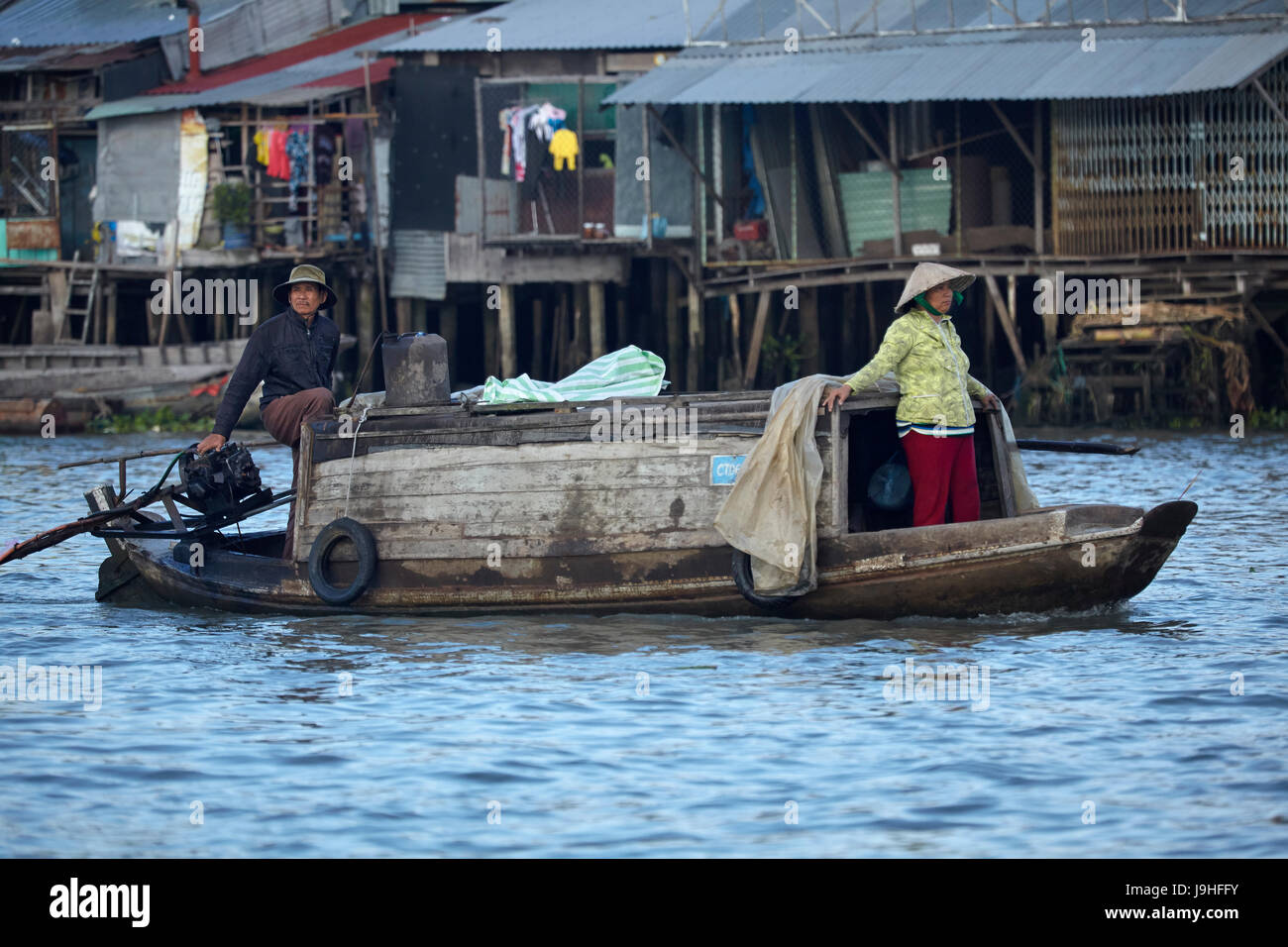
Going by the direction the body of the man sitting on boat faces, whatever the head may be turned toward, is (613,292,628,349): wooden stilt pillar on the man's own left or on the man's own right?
on the man's own left

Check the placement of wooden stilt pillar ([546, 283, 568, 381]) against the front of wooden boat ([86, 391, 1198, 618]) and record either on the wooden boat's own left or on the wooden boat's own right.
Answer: on the wooden boat's own left

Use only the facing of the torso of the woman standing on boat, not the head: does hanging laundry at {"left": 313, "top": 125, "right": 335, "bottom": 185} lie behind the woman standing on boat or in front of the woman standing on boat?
behind

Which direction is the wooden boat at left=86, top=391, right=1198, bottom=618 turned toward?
to the viewer's right

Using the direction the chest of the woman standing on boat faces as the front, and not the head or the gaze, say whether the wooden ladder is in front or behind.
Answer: behind

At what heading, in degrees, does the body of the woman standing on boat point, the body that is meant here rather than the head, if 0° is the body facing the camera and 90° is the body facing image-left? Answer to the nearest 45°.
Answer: approximately 315°

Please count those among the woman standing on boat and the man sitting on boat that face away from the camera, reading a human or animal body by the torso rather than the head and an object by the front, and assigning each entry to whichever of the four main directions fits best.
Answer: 0

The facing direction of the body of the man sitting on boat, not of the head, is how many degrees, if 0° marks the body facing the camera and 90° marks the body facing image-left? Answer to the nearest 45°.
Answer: approximately 315°

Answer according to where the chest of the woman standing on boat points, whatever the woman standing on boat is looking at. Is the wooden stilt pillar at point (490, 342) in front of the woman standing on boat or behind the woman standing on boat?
behind
